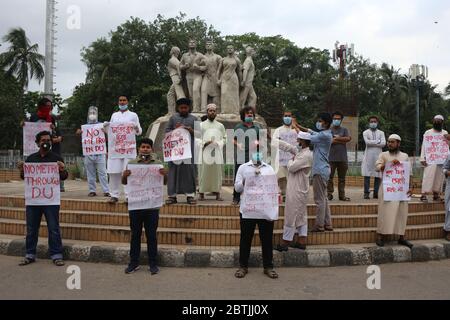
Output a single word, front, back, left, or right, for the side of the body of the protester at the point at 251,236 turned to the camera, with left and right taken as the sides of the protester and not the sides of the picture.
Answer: front

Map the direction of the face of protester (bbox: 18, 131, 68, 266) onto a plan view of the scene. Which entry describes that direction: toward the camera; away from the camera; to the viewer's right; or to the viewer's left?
toward the camera

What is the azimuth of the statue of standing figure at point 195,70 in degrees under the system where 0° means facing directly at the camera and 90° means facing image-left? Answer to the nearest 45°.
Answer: approximately 0°

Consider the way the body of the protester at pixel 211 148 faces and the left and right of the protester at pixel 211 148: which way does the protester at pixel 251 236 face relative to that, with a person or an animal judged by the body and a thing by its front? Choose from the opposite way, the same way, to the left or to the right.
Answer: the same way

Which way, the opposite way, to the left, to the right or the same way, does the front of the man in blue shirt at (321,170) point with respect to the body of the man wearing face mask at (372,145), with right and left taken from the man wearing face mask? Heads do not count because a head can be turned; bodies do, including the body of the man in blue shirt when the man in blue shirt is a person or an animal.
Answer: to the right

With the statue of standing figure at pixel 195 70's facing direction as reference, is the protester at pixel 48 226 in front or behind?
in front

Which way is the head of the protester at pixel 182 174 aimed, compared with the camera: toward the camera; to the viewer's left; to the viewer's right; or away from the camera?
toward the camera

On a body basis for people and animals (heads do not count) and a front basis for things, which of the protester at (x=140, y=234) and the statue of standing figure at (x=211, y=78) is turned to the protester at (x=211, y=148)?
the statue of standing figure

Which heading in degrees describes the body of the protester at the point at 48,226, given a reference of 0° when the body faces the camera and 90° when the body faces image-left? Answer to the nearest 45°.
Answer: approximately 0°

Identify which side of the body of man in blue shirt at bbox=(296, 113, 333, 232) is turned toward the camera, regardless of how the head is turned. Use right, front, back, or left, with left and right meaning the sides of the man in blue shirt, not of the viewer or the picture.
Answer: left

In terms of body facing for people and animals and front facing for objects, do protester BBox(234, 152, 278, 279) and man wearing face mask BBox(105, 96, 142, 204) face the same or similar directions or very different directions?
same or similar directions

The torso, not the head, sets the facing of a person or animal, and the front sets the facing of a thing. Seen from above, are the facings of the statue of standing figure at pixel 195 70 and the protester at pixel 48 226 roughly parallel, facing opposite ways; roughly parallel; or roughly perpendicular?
roughly parallel

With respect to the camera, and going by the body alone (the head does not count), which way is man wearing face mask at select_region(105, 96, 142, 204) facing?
toward the camera

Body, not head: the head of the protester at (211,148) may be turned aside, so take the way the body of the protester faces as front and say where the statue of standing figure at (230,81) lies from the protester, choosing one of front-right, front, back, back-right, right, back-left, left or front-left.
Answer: back

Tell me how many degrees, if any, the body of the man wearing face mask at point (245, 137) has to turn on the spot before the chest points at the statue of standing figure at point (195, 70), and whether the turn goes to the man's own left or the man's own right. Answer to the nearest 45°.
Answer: approximately 180°
